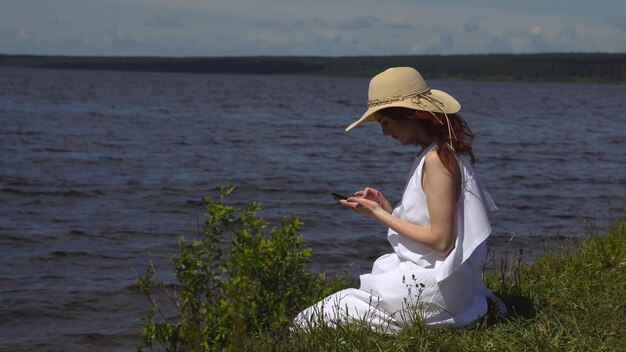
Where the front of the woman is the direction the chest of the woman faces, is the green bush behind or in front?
in front

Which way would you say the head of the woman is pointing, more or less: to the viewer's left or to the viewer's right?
to the viewer's left

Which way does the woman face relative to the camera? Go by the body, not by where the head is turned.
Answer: to the viewer's left
